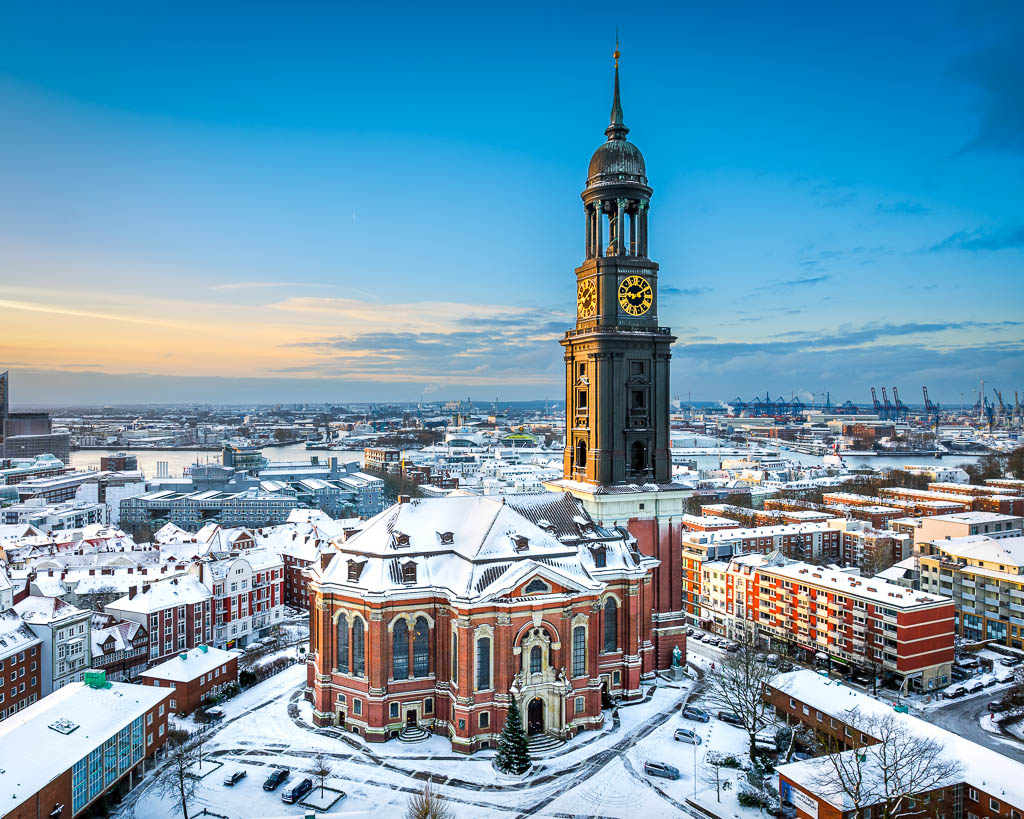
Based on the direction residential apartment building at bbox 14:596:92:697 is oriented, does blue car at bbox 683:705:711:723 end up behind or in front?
in front

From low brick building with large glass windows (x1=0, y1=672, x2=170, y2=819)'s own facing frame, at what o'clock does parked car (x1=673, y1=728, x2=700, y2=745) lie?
The parked car is roughly at 11 o'clock from the low brick building with large glass windows.

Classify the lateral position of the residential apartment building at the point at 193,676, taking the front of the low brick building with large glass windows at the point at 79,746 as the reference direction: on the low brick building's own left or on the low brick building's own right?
on the low brick building's own left

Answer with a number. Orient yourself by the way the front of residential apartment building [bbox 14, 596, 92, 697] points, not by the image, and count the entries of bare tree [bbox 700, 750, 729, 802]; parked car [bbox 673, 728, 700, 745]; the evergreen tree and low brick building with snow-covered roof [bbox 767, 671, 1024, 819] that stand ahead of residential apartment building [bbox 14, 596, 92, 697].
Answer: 4

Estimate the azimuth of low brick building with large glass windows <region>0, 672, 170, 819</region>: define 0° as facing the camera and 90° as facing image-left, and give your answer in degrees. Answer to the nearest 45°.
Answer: approximately 315°

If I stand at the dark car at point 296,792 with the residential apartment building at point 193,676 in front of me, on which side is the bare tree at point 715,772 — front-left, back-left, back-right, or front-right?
back-right
